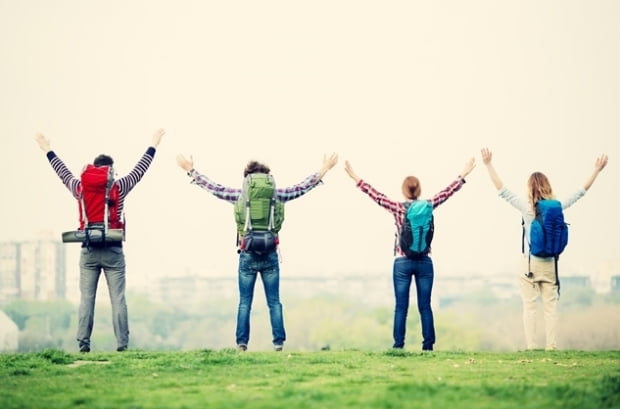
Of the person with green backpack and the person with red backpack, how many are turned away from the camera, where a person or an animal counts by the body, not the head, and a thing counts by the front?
2

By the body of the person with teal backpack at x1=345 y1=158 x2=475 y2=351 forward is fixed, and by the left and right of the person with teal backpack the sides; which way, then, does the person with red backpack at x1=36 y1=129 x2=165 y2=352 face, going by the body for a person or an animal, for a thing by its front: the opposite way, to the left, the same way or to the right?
the same way

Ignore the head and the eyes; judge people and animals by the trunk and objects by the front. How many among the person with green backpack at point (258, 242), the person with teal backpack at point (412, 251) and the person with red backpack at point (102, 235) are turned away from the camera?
3

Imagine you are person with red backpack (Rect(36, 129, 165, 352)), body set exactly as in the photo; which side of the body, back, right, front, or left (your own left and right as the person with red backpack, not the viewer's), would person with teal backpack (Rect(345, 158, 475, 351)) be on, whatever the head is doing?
right

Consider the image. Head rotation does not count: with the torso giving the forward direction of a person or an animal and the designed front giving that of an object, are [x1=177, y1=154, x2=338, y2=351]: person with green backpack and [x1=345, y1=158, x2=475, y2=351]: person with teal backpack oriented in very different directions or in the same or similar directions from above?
same or similar directions

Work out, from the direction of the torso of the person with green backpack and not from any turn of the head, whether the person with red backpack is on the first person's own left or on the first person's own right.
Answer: on the first person's own left

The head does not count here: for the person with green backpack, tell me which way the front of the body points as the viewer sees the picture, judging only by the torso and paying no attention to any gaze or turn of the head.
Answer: away from the camera

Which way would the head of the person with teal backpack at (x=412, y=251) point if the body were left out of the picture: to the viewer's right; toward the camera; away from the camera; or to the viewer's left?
away from the camera

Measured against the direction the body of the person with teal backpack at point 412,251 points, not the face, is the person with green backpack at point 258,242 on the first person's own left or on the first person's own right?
on the first person's own left

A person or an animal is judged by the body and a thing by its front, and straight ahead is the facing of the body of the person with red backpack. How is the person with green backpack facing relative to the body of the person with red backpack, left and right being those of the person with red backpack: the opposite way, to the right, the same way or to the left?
the same way

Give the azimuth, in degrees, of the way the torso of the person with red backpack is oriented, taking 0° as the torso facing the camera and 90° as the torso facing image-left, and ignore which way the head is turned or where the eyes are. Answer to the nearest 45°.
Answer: approximately 180°

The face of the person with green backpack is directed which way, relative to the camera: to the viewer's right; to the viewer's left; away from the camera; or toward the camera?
away from the camera

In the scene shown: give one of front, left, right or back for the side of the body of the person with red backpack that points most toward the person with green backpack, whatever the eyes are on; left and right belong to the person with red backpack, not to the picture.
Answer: right

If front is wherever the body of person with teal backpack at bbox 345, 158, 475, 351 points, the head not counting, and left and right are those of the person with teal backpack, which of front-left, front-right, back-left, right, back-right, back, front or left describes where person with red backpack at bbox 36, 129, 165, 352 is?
left

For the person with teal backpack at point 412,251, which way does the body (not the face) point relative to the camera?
away from the camera
